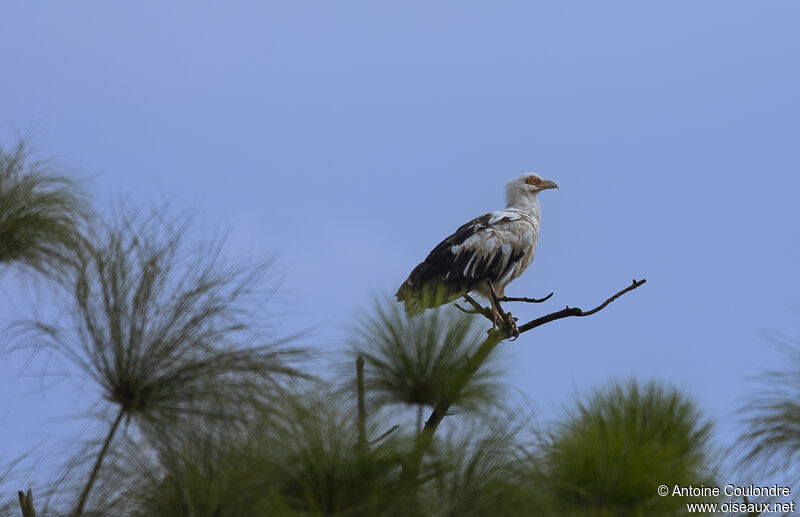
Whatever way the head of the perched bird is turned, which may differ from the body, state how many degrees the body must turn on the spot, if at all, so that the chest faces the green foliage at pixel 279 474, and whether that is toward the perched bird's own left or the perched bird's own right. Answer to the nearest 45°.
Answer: approximately 90° to the perched bird's own right

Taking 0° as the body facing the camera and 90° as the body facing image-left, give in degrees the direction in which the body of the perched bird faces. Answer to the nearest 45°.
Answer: approximately 270°

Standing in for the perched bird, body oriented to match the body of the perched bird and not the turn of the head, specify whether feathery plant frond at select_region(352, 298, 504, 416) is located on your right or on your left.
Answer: on your right

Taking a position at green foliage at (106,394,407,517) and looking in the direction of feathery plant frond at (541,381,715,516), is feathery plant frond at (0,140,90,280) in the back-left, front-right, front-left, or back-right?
back-left

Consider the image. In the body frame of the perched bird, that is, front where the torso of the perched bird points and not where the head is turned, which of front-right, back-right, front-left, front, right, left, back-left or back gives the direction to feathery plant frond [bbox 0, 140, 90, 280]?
back-right

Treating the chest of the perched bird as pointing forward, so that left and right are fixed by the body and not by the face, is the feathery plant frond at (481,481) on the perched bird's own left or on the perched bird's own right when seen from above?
on the perched bird's own right
